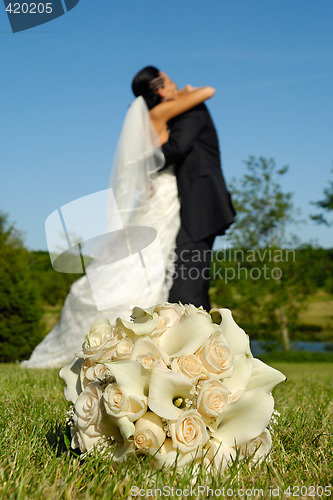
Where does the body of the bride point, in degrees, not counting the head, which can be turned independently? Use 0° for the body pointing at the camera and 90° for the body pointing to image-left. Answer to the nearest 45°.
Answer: approximately 270°

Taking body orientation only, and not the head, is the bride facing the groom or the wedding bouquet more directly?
the groom

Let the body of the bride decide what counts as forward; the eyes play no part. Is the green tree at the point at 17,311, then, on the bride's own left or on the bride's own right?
on the bride's own left

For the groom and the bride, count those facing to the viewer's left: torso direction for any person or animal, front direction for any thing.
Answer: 1

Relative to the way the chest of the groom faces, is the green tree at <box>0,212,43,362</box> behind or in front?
in front

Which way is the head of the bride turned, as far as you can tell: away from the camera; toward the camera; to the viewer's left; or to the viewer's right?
to the viewer's right

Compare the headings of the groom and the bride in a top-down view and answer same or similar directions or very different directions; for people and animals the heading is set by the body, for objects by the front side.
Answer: very different directions

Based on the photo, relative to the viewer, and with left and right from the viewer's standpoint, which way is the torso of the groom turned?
facing to the left of the viewer

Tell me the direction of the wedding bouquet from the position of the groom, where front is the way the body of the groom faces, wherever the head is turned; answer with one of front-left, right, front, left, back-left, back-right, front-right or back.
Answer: left

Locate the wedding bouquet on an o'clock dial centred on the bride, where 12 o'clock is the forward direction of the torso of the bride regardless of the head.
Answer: The wedding bouquet is roughly at 3 o'clock from the bride.

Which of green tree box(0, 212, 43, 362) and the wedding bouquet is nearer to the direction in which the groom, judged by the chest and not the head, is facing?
the green tree

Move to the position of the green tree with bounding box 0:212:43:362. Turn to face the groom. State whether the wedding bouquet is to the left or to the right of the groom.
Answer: right
